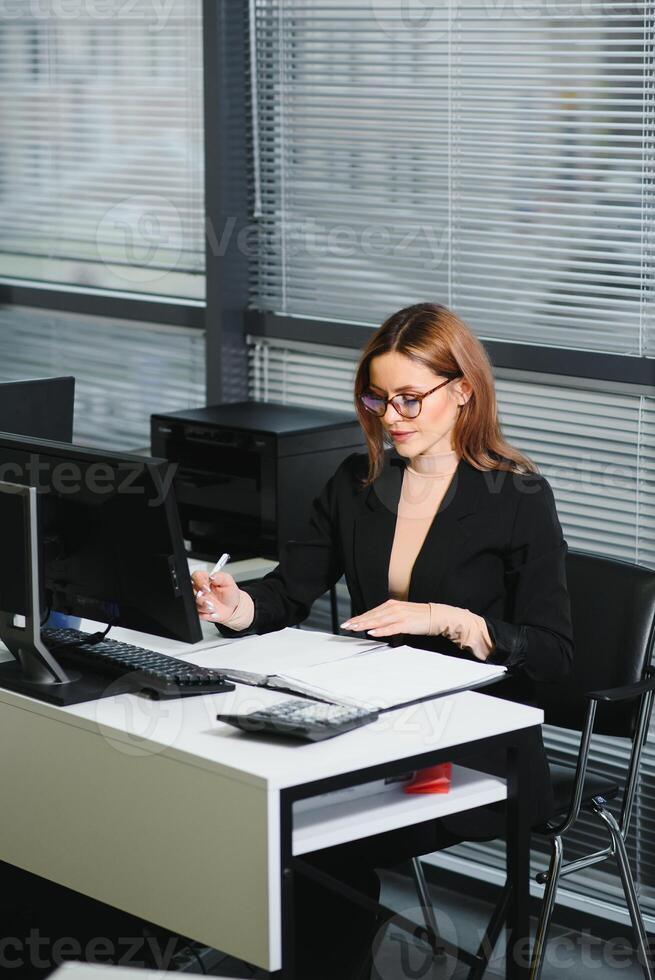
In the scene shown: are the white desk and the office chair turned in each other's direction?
yes

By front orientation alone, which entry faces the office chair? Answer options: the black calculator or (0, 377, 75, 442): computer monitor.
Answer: the black calculator

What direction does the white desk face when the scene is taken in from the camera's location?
facing away from the viewer and to the right of the viewer

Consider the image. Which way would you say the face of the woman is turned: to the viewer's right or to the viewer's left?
to the viewer's left

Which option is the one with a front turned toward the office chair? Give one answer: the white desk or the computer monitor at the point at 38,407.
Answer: the white desk

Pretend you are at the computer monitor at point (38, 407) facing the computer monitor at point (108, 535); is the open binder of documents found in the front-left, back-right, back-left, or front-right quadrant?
front-left

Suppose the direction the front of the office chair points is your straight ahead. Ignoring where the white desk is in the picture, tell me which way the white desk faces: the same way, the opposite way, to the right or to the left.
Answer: the opposite way

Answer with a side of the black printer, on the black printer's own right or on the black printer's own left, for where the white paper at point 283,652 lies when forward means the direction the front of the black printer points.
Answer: on the black printer's own left

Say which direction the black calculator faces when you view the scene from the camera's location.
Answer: facing away from the viewer and to the right of the viewer

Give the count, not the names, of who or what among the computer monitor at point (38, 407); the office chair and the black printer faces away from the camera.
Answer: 1
